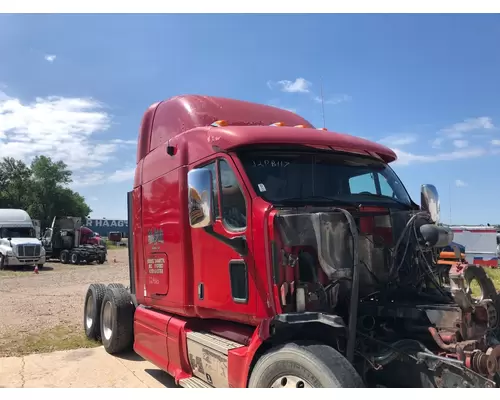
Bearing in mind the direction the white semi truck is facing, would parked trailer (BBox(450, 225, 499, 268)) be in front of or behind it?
in front

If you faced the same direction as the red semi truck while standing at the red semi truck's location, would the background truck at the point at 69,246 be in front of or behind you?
behind

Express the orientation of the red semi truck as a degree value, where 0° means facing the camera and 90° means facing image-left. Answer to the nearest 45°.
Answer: approximately 315°

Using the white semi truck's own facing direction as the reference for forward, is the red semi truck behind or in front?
in front

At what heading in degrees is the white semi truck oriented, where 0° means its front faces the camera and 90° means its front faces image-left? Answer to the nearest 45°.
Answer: approximately 315°

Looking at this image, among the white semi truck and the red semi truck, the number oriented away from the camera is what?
0

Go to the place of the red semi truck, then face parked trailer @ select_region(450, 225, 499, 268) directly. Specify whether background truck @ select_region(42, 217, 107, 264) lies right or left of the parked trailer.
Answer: left

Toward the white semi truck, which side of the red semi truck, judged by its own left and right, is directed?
back
